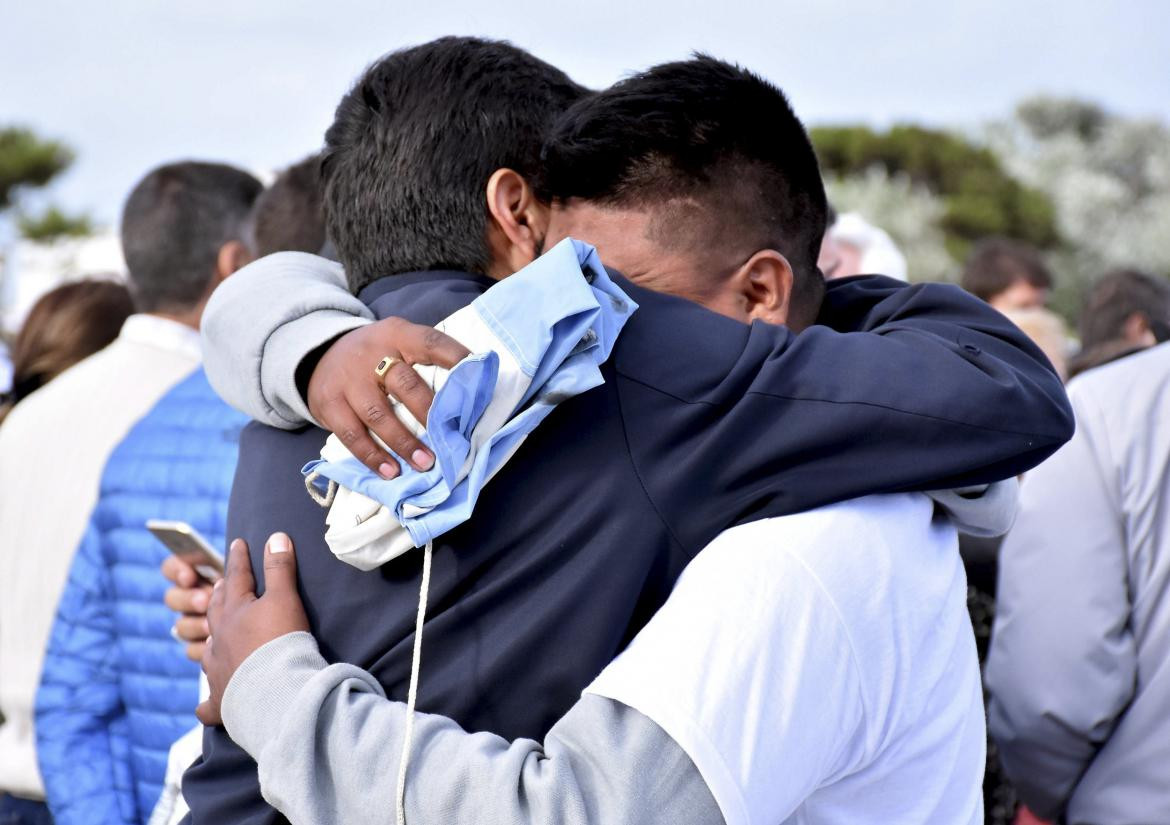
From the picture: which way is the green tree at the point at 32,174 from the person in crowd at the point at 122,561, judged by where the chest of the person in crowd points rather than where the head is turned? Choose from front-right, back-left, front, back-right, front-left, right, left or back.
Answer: front-left

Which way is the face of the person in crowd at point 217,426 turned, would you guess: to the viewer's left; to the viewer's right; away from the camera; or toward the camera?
away from the camera

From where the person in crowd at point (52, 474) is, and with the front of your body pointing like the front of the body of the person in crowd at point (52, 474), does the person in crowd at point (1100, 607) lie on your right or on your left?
on your right

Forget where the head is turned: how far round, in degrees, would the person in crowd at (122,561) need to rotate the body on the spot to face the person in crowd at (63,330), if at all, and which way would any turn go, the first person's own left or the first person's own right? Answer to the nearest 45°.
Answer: approximately 45° to the first person's own left

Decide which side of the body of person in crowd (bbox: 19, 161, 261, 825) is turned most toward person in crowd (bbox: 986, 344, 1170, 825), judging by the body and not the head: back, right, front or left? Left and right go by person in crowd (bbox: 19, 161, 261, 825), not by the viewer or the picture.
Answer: right

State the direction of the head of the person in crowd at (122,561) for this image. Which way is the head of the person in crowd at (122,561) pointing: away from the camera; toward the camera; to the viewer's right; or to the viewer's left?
away from the camera

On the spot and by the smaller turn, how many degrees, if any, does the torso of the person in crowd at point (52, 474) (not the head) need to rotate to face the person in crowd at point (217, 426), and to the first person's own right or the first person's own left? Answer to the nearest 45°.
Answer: approximately 90° to the first person's own right

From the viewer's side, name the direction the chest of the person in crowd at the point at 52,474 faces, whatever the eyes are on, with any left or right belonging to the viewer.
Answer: facing away from the viewer and to the right of the viewer

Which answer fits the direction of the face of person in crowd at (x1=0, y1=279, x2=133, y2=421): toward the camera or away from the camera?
away from the camera
